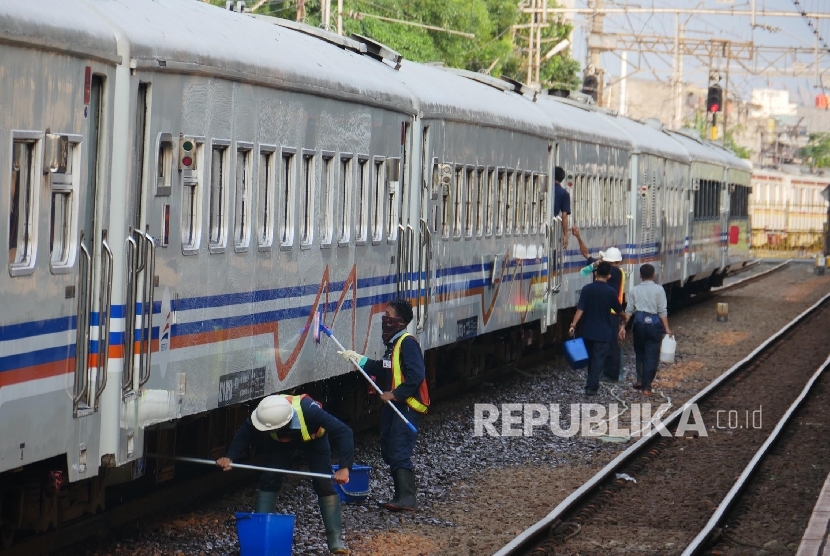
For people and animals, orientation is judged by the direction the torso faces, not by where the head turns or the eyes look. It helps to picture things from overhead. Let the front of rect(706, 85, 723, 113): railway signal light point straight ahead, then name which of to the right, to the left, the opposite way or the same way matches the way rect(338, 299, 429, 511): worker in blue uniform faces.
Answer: to the right

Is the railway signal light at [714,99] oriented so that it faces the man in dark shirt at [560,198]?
yes

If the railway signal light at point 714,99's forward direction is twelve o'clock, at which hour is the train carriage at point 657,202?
The train carriage is roughly at 12 o'clock from the railway signal light.

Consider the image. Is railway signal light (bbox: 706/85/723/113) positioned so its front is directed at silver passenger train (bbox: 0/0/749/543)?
yes

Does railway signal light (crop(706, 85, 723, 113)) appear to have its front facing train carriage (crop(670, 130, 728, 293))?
yes

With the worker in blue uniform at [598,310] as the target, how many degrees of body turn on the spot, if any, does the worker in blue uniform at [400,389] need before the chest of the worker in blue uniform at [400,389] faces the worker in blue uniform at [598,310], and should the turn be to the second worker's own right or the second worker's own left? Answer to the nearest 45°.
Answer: approximately 90° to the second worker's own right

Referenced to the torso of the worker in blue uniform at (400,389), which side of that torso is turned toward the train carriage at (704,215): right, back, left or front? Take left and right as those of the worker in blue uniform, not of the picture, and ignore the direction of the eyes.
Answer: right

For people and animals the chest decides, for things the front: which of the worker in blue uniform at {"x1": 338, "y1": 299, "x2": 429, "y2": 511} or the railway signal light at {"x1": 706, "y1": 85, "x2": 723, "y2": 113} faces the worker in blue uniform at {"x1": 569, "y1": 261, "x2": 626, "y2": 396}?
the railway signal light

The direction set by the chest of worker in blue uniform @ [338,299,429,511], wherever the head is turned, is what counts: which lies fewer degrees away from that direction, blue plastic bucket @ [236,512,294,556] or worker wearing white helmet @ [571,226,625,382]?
the blue plastic bucket

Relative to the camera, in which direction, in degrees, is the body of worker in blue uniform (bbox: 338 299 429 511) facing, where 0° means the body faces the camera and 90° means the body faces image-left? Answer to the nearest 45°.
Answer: approximately 90°

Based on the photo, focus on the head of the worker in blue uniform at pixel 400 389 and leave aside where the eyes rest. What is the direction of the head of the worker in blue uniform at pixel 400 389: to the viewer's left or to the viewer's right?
to the viewer's left

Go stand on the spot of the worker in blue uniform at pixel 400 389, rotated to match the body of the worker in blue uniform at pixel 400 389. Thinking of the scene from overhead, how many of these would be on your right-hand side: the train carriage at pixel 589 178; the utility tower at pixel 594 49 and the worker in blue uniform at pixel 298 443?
2

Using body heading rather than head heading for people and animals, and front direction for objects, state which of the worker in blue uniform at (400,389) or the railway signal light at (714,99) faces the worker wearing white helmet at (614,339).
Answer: the railway signal light

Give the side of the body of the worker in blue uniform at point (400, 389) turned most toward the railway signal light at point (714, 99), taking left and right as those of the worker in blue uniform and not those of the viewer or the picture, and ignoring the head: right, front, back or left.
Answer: right
